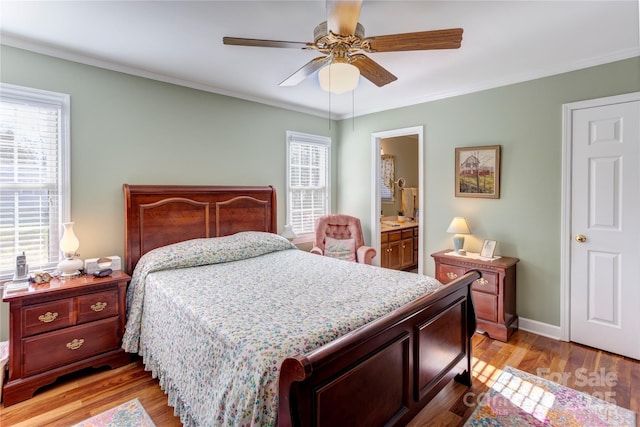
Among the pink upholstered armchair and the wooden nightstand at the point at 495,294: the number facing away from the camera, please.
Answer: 0

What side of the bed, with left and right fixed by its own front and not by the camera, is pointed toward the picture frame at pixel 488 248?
left

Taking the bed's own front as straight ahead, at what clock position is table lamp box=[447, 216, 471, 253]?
The table lamp is roughly at 9 o'clock from the bed.

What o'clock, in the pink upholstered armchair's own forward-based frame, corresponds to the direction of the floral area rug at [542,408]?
The floral area rug is roughly at 11 o'clock from the pink upholstered armchair.

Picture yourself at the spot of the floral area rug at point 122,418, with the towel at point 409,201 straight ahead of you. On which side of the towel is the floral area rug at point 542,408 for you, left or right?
right

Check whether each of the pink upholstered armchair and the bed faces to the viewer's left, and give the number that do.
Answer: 0

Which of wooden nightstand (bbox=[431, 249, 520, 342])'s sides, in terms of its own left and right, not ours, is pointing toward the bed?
front

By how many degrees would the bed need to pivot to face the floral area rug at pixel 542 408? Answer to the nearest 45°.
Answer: approximately 45° to its left

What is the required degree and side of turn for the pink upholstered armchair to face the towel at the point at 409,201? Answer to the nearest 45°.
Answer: approximately 135° to its left

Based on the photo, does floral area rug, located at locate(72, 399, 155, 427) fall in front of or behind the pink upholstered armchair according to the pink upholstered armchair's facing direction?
in front
